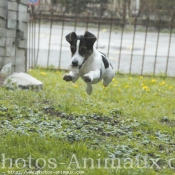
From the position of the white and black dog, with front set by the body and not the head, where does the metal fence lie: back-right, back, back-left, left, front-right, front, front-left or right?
back-right

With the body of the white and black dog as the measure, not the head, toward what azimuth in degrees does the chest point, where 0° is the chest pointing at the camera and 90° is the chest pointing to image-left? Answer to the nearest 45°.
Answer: approximately 45°
